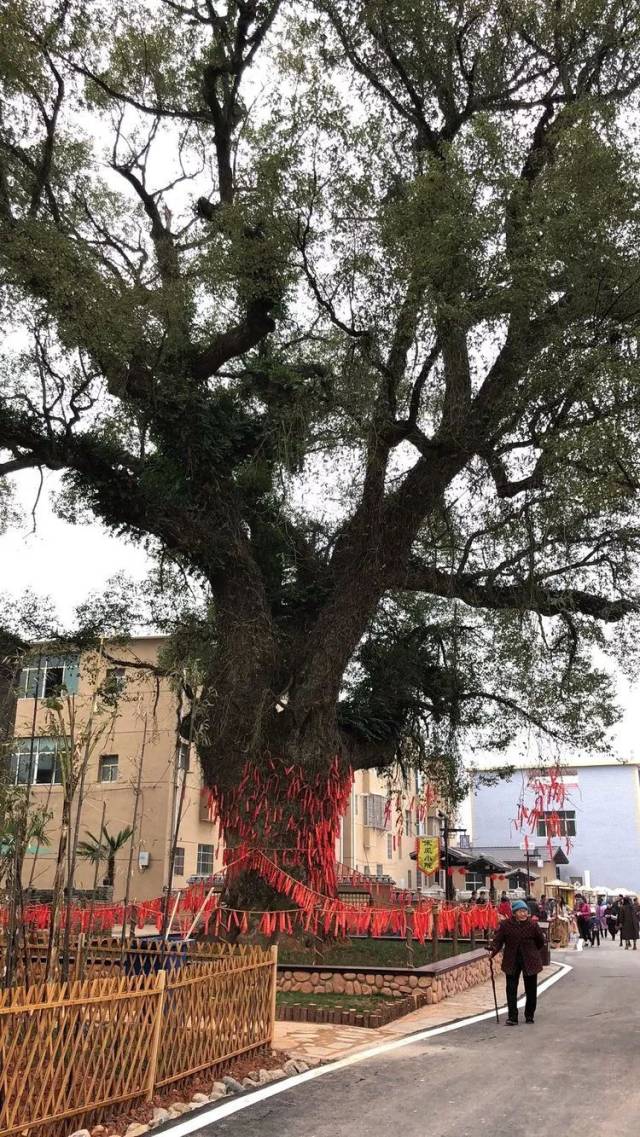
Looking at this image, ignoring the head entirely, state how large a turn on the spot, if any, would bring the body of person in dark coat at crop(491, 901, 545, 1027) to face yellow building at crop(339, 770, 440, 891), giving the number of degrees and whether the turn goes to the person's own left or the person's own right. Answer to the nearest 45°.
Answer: approximately 180°

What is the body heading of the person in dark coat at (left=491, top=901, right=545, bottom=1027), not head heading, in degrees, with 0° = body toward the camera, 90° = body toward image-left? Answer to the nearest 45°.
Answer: approximately 0°

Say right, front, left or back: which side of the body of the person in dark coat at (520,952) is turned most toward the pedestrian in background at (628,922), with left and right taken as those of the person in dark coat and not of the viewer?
back

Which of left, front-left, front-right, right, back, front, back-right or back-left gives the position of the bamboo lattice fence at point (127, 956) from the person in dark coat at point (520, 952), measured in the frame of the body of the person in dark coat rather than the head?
front-right

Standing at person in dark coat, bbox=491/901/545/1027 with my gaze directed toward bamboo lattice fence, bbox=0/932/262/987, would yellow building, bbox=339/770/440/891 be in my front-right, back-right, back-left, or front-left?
back-right

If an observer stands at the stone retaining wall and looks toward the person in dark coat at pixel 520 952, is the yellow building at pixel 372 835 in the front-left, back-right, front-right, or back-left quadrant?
back-left

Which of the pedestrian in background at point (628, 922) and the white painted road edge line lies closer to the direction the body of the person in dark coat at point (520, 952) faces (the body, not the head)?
the white painted road edge line

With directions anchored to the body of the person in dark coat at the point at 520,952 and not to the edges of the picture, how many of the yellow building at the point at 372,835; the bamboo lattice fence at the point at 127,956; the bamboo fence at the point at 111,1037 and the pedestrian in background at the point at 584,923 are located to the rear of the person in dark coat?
2
